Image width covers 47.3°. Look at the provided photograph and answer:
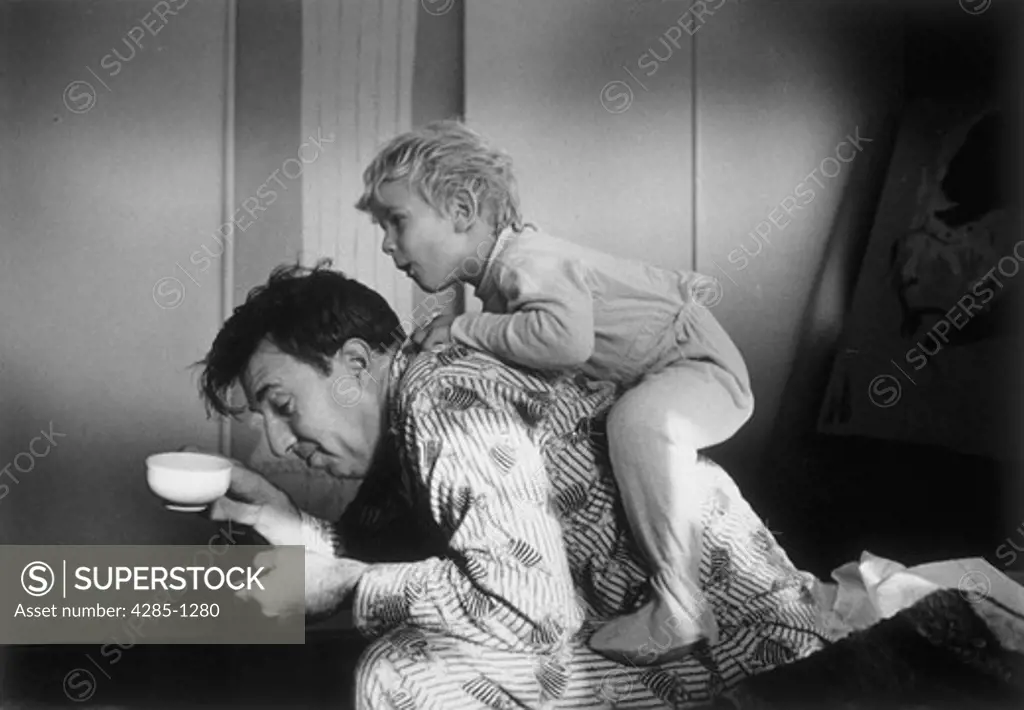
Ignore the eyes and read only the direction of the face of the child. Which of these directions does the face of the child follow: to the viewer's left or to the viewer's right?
to the viewer's left

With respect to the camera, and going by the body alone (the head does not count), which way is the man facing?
to the viewer's left

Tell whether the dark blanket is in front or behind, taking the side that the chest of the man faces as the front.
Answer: behind

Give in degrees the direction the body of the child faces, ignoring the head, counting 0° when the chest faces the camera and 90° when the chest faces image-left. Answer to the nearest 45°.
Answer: approximately 90°
